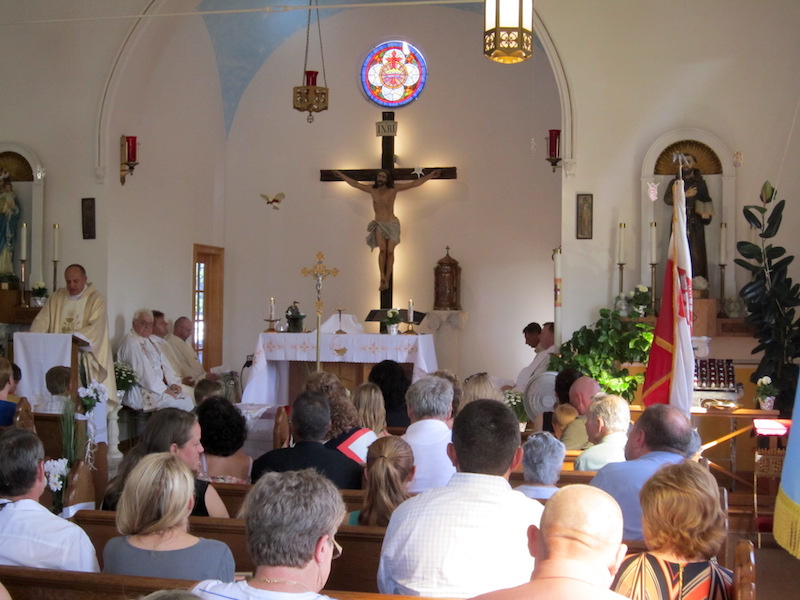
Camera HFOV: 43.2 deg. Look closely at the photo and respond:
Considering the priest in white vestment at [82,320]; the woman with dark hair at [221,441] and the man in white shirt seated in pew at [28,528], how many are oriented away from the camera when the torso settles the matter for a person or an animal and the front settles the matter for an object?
2

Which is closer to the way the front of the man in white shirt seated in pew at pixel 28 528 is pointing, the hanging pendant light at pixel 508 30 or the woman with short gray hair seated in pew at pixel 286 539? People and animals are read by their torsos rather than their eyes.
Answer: the hanging pendant light

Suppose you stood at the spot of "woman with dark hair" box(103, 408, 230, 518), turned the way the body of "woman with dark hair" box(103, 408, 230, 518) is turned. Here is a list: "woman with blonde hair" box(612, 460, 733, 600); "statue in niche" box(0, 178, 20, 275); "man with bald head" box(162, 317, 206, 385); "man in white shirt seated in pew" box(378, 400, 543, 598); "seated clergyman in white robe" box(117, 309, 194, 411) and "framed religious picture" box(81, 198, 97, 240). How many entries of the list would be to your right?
2

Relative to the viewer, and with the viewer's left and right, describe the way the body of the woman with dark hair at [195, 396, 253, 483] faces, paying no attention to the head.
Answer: facing away from the viewer

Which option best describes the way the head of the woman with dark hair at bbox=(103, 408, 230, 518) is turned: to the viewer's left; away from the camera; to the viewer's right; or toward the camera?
to the viewer's right

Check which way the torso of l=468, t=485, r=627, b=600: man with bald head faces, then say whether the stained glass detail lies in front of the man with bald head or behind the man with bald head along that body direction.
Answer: in front

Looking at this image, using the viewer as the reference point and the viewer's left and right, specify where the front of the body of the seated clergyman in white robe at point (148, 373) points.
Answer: facing the viewer and to the right of the viewer

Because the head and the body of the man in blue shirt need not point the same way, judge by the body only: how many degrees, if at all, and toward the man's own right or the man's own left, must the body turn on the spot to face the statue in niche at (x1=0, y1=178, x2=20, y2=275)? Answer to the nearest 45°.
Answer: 0° — they already face it

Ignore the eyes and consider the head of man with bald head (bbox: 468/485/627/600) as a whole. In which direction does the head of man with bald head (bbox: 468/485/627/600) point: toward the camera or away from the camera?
away from the camera

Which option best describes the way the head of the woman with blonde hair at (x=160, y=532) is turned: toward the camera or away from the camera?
away from the camera

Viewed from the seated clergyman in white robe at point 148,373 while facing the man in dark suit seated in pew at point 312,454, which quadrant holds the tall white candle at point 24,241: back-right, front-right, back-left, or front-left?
back-right

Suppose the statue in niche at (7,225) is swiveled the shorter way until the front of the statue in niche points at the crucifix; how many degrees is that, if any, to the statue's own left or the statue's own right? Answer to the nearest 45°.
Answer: approximately 90° to the statue's own left

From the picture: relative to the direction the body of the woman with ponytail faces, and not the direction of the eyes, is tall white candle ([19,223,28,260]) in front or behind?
in front

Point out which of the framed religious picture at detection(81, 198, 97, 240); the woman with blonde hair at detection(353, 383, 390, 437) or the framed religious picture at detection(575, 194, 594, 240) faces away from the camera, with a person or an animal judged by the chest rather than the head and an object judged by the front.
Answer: the woman with blonde hair

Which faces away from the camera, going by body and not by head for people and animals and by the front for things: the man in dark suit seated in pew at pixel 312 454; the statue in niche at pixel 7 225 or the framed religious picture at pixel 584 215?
the man in dark suit seated in pew

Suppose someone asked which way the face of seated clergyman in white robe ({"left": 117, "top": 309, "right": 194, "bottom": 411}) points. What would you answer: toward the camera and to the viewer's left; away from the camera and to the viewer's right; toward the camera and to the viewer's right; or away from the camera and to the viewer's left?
toward the camera and to the viewer's right
